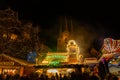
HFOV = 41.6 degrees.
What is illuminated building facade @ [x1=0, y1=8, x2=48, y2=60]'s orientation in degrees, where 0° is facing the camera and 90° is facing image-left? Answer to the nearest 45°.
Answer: approximately 315°
